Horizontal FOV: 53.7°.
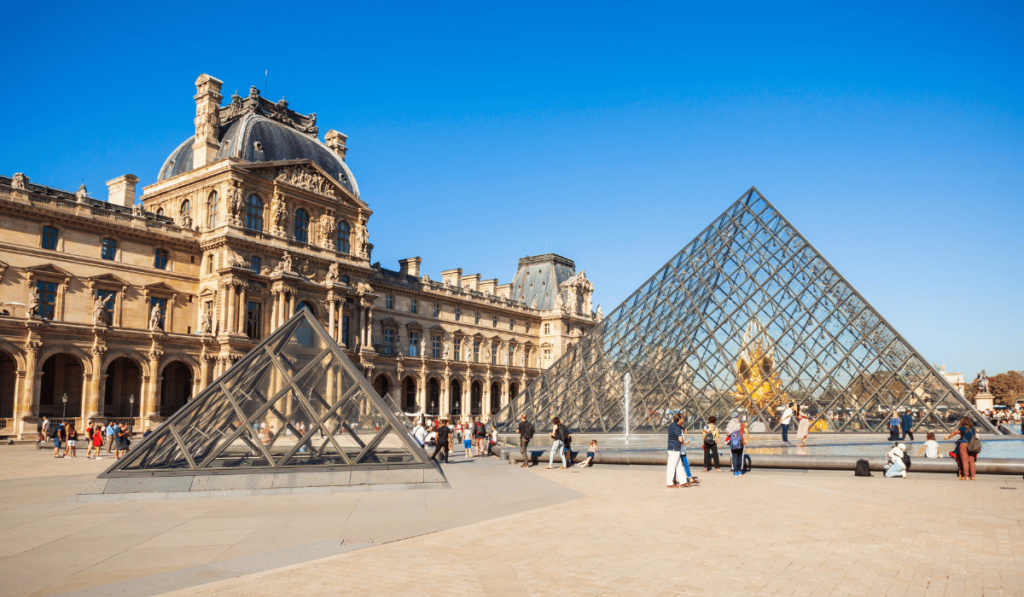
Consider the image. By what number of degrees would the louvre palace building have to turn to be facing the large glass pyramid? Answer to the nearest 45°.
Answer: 0° — it already faces it

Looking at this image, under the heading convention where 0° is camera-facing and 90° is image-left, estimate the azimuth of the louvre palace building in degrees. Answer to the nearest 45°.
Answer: approximately 315°
